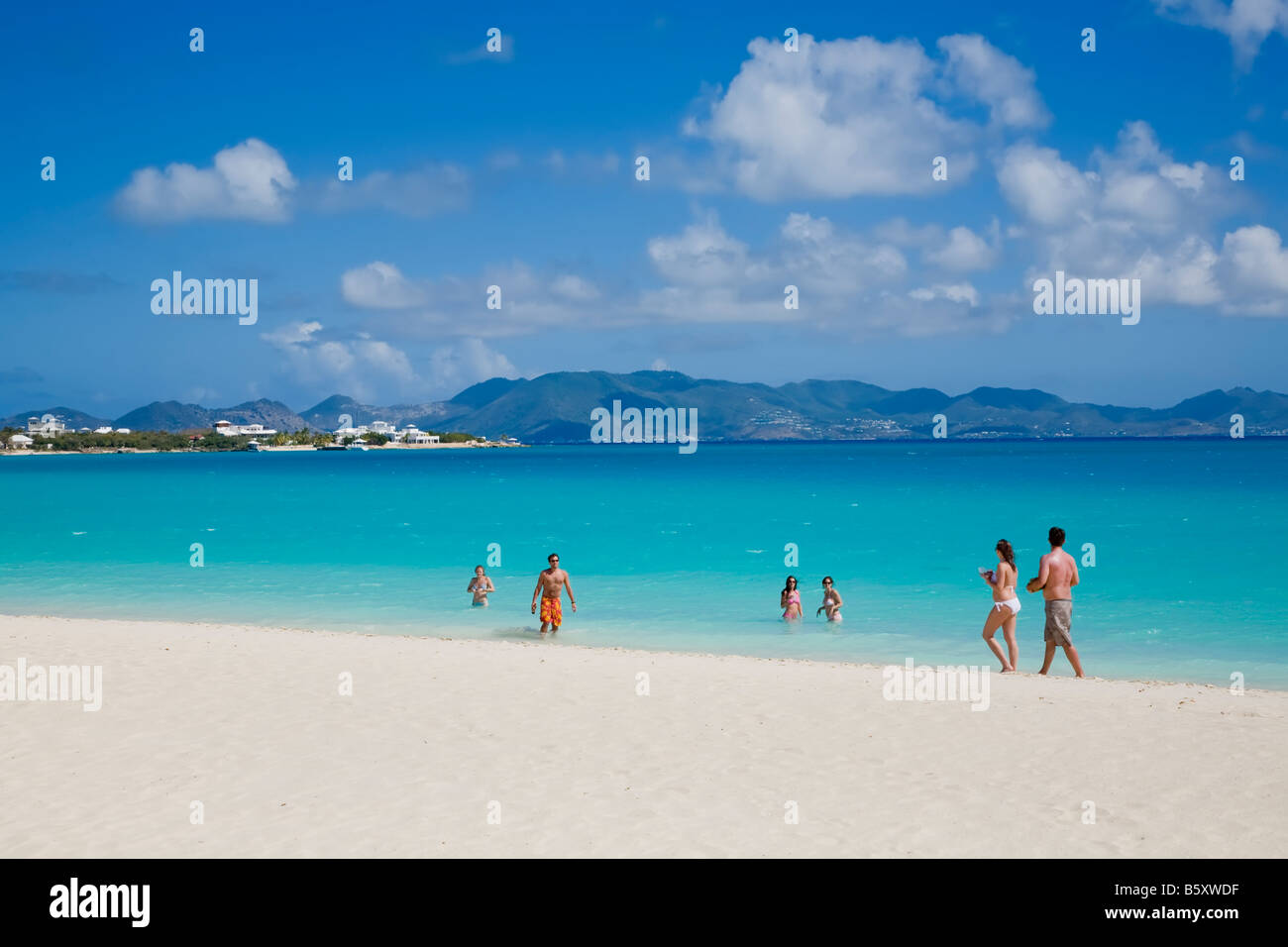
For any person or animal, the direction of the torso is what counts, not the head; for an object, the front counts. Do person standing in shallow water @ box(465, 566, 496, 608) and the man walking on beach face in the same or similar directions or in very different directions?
very different directions

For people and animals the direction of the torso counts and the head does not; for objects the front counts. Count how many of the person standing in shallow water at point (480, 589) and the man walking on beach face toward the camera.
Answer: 1

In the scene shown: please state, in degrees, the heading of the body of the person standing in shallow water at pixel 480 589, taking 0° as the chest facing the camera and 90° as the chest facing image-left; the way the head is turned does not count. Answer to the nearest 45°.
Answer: approximately 0°

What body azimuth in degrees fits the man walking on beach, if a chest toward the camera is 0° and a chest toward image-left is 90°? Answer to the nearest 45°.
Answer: approximately 135°
